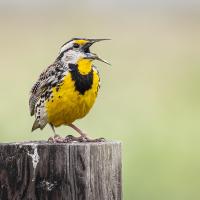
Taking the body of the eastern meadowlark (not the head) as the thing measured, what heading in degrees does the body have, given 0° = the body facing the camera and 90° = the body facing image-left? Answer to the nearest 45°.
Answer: approximately 315°
